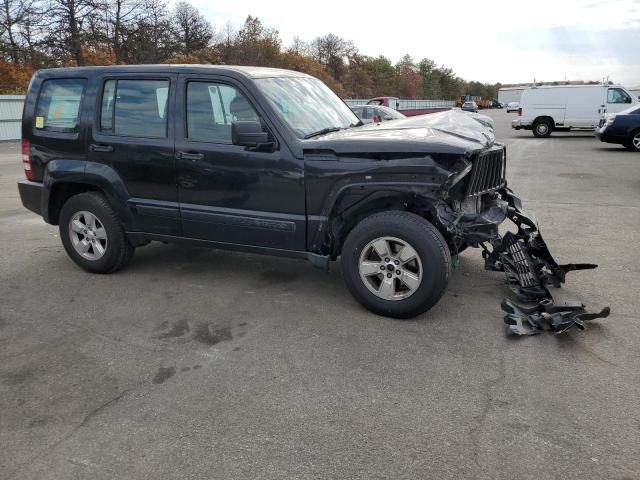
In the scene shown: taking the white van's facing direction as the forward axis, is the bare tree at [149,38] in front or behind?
behind

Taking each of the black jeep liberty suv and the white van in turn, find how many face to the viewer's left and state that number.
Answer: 0

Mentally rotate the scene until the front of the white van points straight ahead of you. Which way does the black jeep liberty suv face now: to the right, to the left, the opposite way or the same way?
the same way

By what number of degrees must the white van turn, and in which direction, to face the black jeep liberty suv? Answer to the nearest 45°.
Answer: approximately 90° to its right

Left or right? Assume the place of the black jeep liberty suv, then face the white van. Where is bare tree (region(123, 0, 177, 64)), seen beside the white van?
left

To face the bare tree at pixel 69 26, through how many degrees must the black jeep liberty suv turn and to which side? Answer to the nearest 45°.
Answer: approximately 135° to its left

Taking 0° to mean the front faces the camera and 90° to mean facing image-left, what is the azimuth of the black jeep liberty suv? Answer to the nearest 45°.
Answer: approximately 315°

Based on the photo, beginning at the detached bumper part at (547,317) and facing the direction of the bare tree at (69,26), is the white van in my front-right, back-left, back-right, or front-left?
front-right

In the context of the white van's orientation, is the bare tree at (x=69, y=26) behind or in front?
behind

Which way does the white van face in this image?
to the viewer's right

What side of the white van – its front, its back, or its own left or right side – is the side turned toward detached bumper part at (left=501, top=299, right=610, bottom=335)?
right

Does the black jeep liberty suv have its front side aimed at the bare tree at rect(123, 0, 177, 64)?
no

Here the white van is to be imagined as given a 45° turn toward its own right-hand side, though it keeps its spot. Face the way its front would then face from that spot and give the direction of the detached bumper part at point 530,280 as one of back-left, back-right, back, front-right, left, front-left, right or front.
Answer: front-right

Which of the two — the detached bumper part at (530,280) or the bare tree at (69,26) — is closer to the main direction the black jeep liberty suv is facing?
the detached bumper part

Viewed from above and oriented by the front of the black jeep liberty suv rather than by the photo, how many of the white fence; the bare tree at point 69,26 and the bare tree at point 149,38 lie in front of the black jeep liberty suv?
0

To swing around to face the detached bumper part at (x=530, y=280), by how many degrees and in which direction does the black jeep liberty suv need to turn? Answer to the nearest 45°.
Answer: approximately 45° to its left

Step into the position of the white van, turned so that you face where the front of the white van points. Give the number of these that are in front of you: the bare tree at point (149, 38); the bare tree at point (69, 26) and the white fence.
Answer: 0
